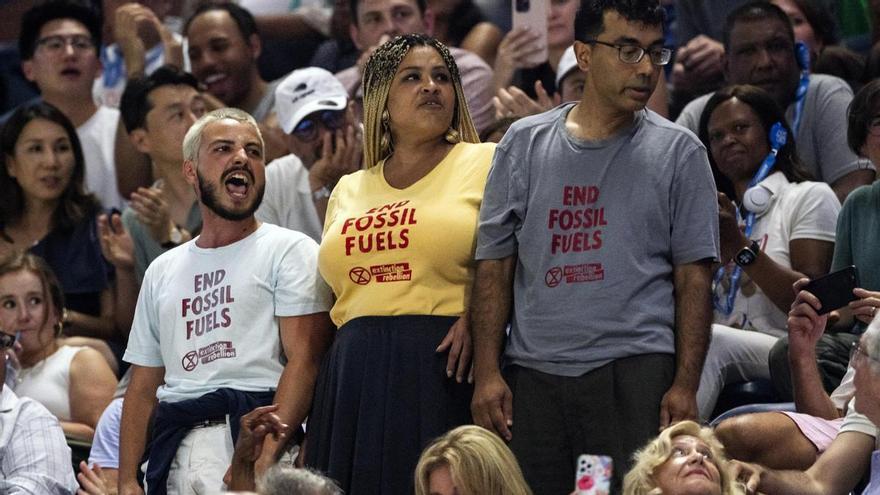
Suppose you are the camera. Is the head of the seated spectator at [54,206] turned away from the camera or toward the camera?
toward the camera

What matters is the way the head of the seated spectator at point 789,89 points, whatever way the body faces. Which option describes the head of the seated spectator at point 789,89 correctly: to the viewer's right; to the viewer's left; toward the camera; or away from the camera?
toward the camera

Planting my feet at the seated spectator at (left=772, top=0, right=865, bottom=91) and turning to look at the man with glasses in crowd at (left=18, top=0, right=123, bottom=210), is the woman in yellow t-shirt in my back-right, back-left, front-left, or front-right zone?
front-left

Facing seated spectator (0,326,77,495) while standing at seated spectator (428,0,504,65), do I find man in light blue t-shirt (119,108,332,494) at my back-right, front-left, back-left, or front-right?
front-left

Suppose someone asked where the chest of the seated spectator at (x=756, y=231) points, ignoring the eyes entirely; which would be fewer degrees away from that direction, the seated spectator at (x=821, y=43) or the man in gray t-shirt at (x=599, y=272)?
the man in gray t-shirt

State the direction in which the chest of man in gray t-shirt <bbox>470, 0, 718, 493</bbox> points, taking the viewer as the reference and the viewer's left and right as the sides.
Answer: facing the viewer

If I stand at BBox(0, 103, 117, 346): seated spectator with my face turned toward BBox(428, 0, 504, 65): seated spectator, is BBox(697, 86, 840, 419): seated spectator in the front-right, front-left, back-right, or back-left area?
front-right

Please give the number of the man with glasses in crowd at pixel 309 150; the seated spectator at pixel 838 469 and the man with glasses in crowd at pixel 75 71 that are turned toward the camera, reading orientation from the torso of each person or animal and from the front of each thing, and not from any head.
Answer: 2

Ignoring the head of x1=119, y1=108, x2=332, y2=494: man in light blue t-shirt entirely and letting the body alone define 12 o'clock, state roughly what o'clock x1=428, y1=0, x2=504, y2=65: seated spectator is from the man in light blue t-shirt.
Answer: The seated spectator is roughly at 7 o'clock from the man in light blue t-shirt.

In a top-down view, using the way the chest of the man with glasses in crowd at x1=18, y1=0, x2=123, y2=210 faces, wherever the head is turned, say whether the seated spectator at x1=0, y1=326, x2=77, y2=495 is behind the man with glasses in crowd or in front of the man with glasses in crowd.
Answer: in front

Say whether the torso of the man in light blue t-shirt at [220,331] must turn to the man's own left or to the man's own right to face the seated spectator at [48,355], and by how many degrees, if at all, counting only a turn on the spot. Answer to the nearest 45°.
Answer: approximately 135° to the man's own right

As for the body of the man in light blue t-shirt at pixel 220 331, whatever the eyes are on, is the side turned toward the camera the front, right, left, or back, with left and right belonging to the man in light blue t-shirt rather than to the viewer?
front

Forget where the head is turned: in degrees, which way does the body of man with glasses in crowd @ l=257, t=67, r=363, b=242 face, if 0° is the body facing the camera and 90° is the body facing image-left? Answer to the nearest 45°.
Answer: approximately 0°
